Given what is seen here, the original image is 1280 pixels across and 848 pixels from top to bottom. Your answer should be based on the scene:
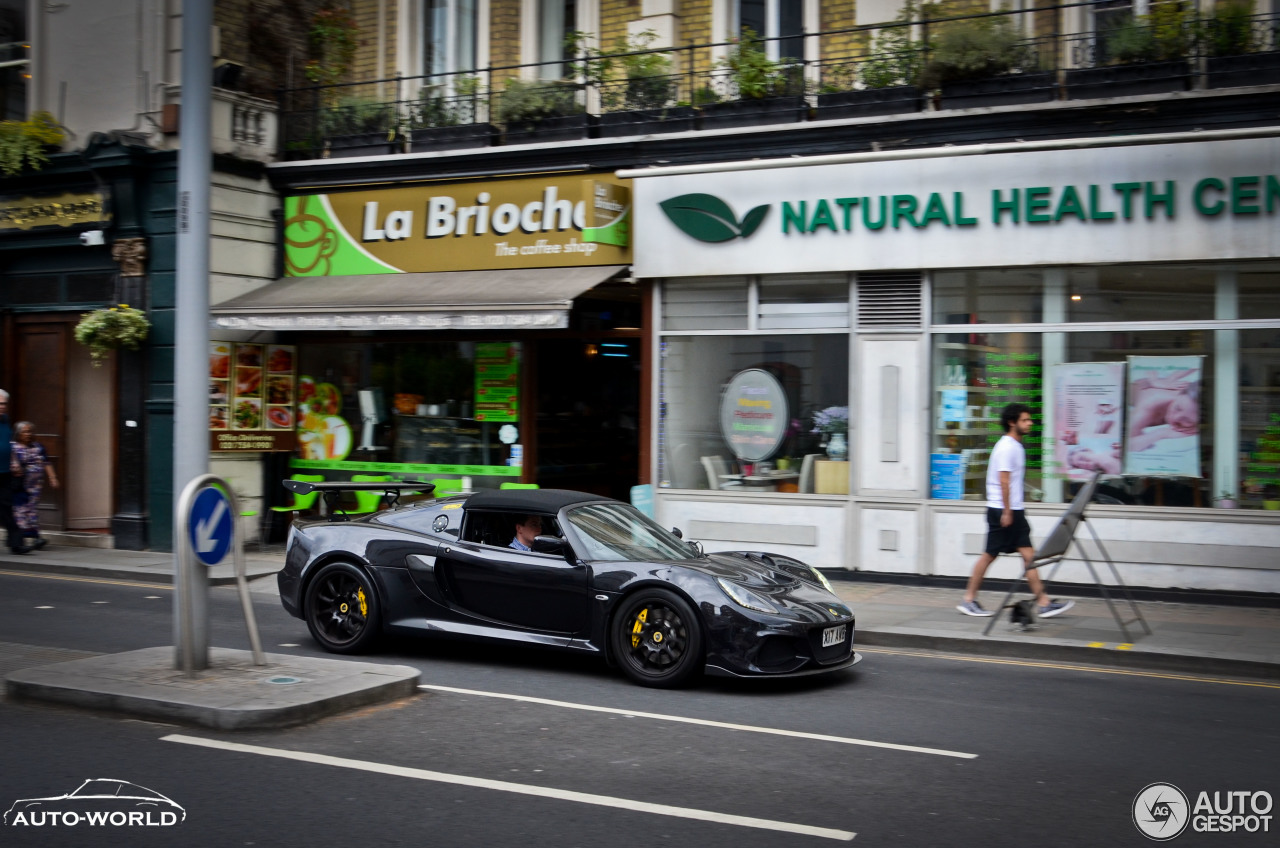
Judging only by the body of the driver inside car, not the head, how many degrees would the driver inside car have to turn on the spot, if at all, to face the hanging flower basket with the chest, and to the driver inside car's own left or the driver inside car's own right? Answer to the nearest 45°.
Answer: approximately 180°

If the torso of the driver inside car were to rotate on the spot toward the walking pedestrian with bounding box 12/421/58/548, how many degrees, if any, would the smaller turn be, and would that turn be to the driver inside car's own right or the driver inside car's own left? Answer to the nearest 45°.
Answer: approximately 180°

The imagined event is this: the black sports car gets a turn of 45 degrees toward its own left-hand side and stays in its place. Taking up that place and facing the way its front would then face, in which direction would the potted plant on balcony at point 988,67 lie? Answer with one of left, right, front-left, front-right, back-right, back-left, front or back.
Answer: front-left

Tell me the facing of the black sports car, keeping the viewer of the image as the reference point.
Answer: facing the viewer and to the right of the viewer

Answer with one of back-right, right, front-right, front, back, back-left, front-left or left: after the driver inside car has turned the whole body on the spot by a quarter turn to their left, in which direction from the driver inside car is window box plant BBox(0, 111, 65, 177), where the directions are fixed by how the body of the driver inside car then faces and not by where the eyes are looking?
left

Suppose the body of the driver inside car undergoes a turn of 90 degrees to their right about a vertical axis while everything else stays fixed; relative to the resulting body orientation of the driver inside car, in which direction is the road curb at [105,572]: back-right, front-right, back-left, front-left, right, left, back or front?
right

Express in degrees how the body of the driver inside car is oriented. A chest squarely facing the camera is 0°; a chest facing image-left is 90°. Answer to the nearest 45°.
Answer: approximately 315°

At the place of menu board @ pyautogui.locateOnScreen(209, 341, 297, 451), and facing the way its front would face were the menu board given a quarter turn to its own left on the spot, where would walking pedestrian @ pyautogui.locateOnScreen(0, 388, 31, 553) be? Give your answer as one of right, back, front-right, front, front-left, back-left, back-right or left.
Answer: back
